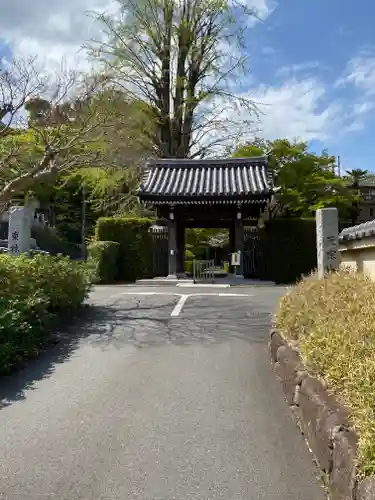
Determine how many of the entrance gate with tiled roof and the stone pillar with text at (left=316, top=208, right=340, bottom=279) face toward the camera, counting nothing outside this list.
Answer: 2

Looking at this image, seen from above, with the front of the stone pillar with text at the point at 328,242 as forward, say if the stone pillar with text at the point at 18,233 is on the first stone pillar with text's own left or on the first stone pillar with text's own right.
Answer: on the first stone pillar with text's own right

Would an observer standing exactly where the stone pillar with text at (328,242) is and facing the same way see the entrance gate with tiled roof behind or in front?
behind

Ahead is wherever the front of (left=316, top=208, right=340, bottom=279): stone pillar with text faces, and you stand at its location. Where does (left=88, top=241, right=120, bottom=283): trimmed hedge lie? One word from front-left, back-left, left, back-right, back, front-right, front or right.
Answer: back-right

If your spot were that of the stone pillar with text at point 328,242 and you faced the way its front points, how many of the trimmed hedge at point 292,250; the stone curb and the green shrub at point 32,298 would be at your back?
1

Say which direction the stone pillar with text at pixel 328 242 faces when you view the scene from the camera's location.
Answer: facing the viewer

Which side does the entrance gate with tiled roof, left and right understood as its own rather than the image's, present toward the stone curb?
front

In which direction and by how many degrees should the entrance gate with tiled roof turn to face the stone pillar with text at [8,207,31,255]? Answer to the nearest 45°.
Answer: approximately 45° to its right

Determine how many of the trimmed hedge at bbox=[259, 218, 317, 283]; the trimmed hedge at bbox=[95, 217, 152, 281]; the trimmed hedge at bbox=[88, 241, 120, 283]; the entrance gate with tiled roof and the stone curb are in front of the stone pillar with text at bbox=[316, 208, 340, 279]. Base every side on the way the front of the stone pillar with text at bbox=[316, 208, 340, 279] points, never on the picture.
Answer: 1

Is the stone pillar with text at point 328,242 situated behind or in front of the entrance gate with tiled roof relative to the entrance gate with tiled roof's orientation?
in front

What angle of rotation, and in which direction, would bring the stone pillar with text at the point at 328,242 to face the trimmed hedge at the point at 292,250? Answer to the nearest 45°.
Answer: approximately 180°

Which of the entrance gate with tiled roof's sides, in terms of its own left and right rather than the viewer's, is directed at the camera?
front

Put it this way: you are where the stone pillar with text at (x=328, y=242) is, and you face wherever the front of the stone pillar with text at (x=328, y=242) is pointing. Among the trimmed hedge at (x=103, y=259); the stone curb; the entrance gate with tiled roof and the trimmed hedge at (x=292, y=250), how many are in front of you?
1

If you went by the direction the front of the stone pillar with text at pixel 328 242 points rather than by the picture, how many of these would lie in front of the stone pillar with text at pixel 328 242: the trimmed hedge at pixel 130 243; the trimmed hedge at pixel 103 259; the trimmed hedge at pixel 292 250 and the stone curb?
1
